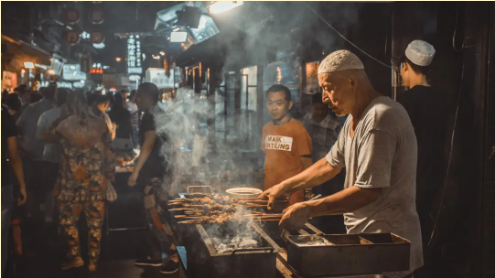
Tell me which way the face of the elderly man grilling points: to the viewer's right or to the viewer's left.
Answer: to the viewer's left

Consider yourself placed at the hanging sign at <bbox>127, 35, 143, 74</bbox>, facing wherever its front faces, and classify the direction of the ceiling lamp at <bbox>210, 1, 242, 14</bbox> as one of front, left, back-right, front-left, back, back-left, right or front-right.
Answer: front

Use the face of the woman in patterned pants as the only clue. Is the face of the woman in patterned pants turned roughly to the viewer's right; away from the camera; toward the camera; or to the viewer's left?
away from the camera

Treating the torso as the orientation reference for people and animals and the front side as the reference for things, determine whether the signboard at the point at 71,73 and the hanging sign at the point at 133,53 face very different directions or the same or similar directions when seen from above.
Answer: same or similar directions

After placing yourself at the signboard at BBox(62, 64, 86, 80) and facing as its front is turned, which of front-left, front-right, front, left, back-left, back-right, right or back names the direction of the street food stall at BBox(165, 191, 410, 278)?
front

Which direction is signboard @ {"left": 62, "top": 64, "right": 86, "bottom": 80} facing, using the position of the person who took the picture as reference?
facing the viewer

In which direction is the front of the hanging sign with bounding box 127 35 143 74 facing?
toward the camera

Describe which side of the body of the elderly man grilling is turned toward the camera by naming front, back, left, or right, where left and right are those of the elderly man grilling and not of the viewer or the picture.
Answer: left

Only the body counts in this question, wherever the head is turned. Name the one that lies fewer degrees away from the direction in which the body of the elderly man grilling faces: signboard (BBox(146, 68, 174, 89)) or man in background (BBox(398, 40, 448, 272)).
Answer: the signboard
